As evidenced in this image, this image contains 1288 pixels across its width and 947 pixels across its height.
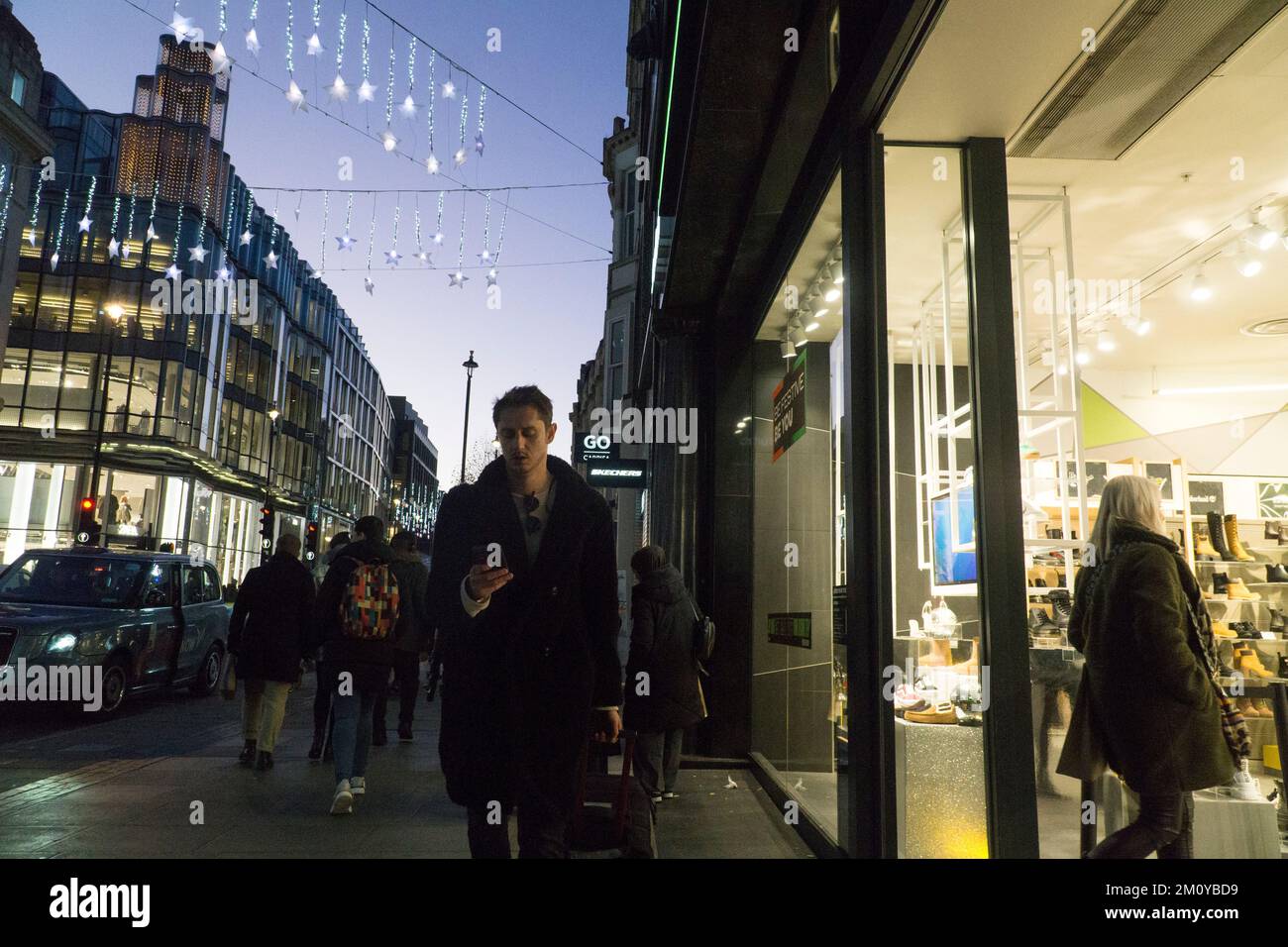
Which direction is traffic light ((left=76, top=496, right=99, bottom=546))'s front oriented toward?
toward the camera

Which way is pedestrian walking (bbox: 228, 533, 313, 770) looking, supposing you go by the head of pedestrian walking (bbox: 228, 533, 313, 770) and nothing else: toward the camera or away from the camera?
away from the camera

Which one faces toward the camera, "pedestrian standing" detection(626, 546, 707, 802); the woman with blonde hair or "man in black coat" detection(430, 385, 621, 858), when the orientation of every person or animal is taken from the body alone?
the man in black coat

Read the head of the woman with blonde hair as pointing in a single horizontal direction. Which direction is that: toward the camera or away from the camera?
away from the camera

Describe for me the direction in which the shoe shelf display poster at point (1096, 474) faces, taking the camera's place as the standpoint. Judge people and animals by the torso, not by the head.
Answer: facing the viewer

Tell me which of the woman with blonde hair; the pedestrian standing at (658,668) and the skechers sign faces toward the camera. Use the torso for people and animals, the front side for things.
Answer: the skechers sign

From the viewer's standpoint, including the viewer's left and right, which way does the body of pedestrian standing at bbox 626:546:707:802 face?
facing away from the viewer and to the left of the viewer

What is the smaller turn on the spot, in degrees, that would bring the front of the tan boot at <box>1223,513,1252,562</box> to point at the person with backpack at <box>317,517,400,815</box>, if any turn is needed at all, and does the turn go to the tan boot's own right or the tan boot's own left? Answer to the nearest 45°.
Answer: approximately 90° to the tan boot's own right

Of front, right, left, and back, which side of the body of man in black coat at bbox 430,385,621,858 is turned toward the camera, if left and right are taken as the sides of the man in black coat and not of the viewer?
front

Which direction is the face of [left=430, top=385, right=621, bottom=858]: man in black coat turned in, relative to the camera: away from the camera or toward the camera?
toward the camera

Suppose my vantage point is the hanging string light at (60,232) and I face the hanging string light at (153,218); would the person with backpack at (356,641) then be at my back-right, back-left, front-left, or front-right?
front-right

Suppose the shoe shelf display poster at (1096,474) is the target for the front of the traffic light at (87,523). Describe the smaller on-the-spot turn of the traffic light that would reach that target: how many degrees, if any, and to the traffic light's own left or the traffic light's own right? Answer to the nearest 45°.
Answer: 0° — it already faces it

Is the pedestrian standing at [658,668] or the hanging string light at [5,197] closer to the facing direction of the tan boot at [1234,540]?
the pedestrian standing
